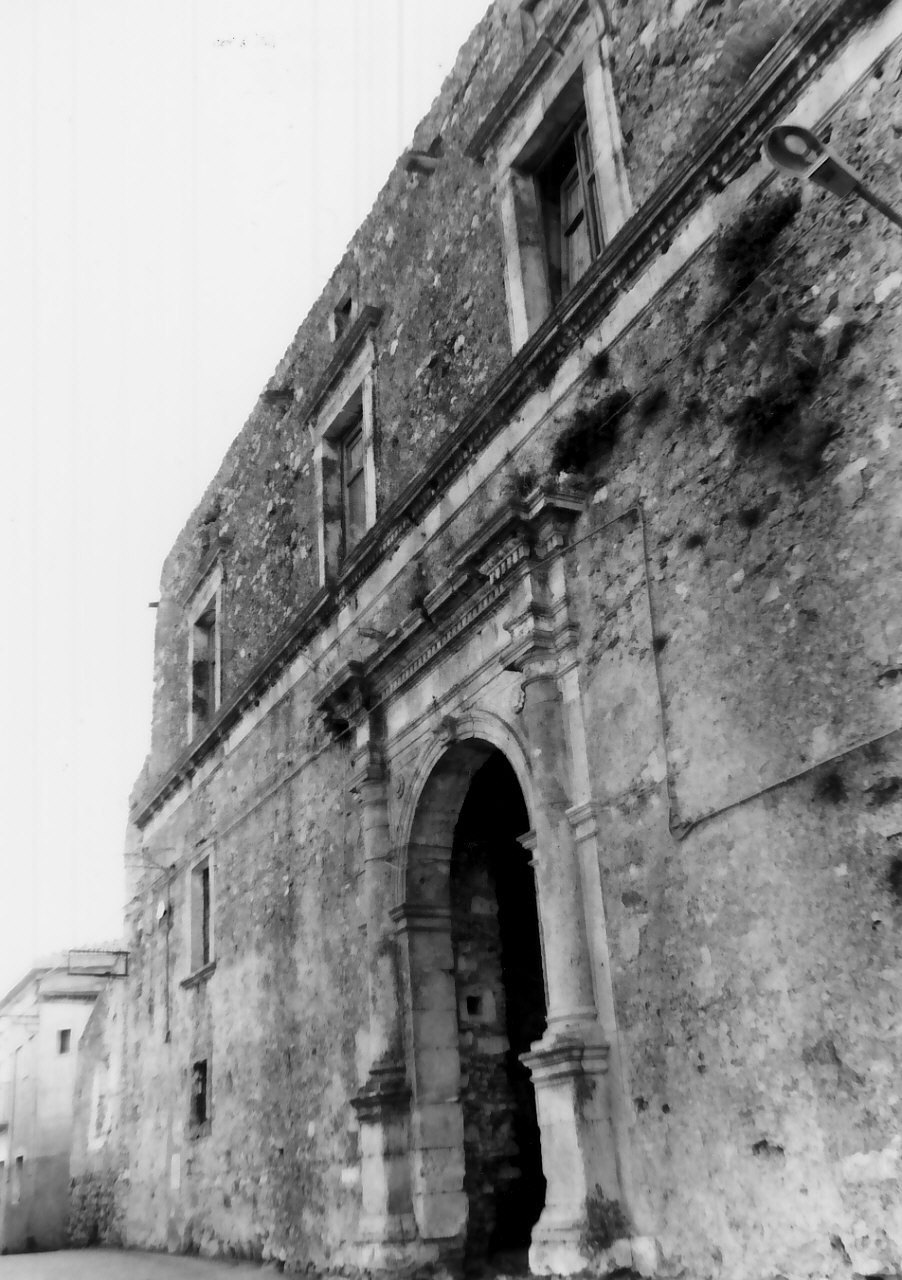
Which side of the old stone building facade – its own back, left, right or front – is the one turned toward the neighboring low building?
right
